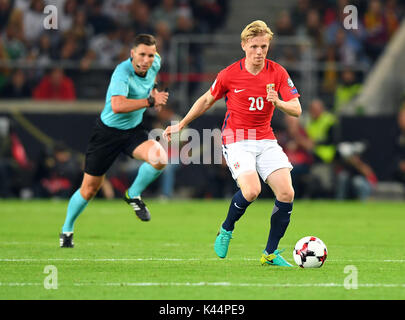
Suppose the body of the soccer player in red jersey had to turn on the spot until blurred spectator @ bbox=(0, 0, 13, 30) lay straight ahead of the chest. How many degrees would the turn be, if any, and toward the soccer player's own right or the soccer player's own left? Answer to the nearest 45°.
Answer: approximately 135° to the soccer player's own right

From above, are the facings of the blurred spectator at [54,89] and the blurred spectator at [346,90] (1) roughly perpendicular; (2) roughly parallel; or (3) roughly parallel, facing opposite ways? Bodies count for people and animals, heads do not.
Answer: roughly parallel

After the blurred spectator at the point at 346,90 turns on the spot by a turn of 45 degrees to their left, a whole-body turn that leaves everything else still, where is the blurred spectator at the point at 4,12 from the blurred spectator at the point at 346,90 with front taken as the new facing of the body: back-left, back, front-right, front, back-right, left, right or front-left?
back-right

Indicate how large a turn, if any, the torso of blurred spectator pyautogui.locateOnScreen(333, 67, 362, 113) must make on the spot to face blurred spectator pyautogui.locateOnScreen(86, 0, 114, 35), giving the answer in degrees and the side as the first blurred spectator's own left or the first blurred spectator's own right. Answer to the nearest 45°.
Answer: approximately 90° to the first blurred spectator's own right

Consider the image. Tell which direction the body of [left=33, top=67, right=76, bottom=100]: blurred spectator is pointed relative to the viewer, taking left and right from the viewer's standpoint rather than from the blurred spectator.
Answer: facing the viewer

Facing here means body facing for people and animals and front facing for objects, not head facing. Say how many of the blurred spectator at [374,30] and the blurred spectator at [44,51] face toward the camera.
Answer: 2

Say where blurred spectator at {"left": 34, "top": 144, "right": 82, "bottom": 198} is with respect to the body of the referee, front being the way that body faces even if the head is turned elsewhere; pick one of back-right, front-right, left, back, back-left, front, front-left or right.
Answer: back-left

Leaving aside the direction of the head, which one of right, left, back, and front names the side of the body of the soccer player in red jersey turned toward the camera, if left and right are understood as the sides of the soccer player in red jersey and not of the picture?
front

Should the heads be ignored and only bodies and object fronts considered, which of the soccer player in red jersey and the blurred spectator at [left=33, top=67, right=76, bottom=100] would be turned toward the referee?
the blurred spectator

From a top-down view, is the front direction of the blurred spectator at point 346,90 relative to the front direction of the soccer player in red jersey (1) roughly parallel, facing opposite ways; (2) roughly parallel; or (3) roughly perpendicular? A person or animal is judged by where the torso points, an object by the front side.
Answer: roughly parallel

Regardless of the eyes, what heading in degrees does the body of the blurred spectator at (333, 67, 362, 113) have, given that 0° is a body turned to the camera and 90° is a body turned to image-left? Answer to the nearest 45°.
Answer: approximately 0°

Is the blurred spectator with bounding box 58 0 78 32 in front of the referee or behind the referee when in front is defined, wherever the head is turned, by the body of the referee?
behind

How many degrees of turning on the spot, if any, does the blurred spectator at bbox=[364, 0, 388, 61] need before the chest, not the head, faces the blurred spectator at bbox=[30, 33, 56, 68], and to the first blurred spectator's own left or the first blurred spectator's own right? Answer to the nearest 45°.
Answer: approximately 90° to the first blurred spectator's own right

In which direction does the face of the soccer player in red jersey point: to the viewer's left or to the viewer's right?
to the viewer's right

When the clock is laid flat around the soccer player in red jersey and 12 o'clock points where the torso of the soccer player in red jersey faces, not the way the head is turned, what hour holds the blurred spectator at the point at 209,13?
The blurred spectator is roughly at 6 o'clock from the soccer player in red jersey.
